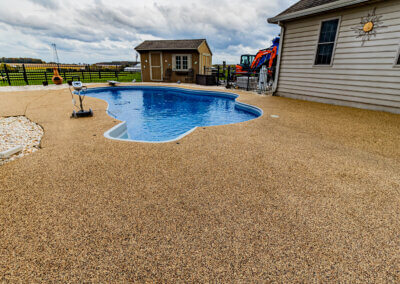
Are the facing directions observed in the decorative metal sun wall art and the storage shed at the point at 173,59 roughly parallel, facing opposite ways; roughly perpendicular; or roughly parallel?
roughly perpendicular

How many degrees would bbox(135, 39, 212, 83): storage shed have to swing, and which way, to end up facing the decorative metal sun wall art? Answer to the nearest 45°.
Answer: approximately 45° to its left

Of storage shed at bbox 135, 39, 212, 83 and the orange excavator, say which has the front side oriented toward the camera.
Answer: the storage shed

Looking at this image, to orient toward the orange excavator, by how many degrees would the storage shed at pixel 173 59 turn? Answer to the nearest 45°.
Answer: approximately 45° to its left

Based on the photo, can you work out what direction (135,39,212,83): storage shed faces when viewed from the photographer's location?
facing the viewer

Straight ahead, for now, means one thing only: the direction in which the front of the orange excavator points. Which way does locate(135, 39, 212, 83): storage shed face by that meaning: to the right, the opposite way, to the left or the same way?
to the right

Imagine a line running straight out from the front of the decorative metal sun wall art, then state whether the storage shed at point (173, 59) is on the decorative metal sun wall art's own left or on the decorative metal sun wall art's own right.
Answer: on the decorative metal sun wall art's own right

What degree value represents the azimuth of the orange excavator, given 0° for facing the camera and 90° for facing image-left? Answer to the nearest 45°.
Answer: approximately 270°

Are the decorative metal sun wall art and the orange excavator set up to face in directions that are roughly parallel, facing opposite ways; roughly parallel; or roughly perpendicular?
roughly parallel, facing opposite ways

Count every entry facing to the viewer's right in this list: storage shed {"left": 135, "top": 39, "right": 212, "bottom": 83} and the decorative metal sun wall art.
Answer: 0

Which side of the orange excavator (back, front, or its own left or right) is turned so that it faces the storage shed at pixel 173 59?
back

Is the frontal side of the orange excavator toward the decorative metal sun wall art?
no

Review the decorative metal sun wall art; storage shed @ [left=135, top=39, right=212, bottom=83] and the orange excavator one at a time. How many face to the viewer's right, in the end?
1

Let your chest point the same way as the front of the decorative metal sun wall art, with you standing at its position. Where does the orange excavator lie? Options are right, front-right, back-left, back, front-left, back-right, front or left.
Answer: right

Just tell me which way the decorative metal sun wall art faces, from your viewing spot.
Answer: facing the viewer and to the left of the viewer
